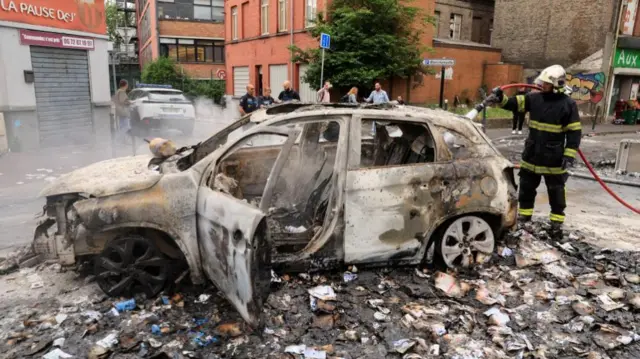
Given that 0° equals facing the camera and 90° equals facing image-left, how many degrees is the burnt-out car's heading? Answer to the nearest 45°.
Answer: approximately 90°

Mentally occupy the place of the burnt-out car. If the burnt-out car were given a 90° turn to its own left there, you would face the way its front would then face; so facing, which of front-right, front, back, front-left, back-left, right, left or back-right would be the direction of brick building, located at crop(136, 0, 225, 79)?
back

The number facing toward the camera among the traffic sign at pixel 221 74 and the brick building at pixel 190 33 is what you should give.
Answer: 2

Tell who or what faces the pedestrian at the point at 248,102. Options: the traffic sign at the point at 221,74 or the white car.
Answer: the traffic sign

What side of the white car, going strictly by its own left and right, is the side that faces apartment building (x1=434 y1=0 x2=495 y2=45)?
right

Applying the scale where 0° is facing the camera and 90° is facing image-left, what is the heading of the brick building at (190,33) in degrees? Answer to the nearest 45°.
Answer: approximately 0°

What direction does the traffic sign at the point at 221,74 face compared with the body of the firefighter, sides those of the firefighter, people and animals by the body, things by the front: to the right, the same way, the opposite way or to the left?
to the left

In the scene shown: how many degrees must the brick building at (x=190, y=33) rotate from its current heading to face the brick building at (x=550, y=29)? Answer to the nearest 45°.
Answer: approximately 45° to its left

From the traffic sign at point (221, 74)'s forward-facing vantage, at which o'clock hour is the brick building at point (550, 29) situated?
The brick building is roughly at 10 o'clock from the traffic sign.

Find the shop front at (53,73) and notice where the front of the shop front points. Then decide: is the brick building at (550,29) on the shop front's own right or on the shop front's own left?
on the shop front's own left

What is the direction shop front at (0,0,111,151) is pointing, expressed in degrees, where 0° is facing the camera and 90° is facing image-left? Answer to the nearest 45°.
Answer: approximately 315°

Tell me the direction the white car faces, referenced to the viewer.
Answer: facing away from the viewer and to the left of the viewer

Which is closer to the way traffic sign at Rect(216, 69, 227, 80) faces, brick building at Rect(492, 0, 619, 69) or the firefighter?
the firefighter

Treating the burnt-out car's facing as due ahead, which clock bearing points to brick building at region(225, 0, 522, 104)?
The brick building is roughly at 3 o'clock from the burnt-out car.
